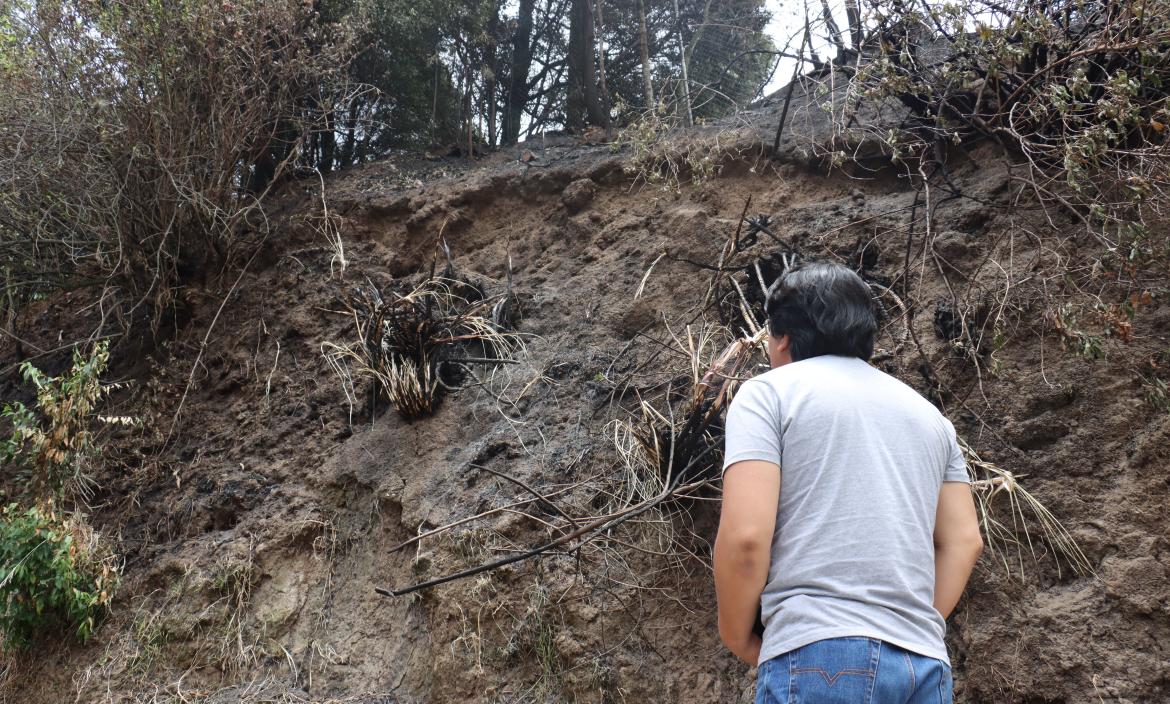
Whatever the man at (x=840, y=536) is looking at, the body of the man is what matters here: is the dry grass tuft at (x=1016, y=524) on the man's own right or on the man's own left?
on the man's own right

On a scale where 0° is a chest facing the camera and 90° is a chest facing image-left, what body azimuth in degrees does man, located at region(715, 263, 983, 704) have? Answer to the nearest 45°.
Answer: approximately 135°

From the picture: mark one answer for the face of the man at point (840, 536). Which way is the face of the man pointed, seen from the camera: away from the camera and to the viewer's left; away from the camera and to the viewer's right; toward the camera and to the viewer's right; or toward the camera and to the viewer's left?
away from the camera and to the viewer's left

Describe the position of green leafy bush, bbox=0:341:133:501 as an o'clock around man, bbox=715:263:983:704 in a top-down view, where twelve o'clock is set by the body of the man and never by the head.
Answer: The green leafy bush is roughly at 11 o'clock from the man.

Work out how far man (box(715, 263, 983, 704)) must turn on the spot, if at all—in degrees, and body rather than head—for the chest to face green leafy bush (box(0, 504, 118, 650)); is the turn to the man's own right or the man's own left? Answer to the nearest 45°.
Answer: approximately 45° to the man's own left
